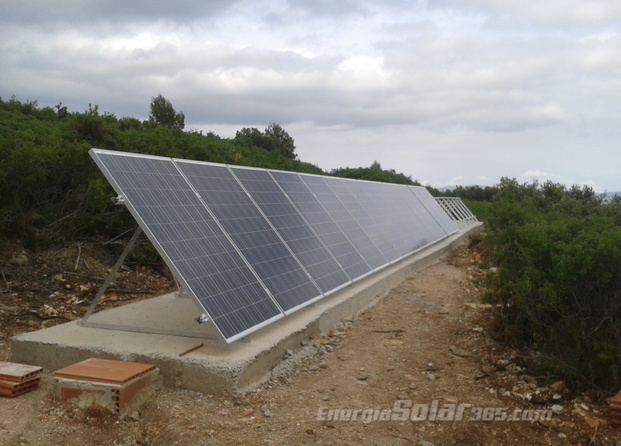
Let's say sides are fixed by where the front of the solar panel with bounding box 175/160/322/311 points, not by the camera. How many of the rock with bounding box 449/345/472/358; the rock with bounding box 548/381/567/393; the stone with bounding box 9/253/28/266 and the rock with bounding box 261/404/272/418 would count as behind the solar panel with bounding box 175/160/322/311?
1

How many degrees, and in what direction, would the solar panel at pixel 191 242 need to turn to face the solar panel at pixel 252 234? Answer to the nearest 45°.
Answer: approximately 90° to its left

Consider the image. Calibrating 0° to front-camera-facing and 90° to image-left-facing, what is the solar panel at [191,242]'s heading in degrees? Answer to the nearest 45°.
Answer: approximately 315°

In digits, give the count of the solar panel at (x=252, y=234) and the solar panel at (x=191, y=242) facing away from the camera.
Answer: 0

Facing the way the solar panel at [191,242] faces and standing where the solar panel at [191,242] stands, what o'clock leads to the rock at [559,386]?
The rock is roughly at 11 o'clock from the solar panel.

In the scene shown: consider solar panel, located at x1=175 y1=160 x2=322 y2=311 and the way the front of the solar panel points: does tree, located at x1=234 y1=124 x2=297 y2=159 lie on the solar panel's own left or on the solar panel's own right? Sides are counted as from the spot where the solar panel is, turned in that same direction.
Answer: on the solar panel's own left

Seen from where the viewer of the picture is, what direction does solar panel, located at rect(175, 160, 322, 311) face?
facing the viewer and to the right of the viewer

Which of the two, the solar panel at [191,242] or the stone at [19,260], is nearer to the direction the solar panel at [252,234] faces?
the solar panel

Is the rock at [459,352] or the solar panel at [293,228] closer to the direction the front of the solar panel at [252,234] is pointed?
the rock

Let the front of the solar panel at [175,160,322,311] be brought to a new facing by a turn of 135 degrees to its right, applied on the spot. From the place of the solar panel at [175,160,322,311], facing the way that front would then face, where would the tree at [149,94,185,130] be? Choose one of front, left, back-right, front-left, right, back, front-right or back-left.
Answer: right

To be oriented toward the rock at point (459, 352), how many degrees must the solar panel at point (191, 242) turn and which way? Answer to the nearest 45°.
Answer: approximately 45° to its left

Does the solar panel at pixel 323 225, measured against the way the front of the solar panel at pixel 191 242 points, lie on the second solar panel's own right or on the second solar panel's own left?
on the second solar panel's own left

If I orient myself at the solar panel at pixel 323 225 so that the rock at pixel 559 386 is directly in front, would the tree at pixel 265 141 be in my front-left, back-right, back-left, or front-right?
back-left

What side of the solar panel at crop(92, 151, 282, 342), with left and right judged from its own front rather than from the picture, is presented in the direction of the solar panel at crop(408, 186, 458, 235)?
left

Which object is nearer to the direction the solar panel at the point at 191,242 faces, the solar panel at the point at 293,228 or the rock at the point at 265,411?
the rock
